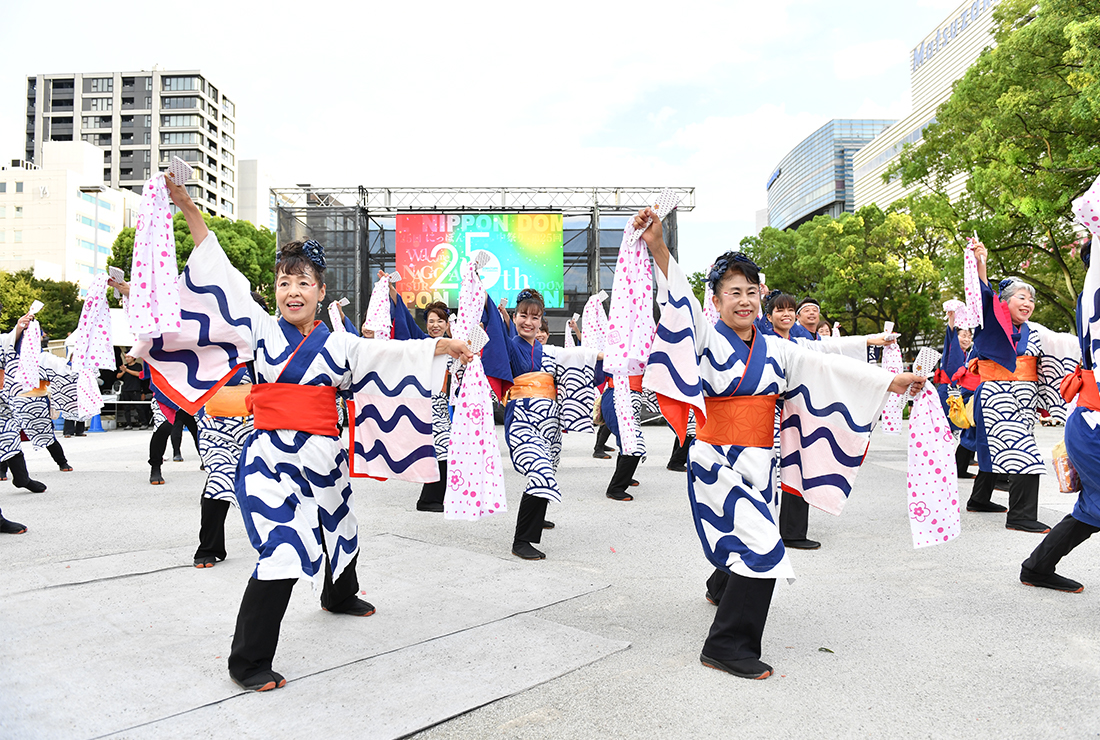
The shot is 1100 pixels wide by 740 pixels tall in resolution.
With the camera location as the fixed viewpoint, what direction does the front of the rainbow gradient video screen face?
facing the viewer

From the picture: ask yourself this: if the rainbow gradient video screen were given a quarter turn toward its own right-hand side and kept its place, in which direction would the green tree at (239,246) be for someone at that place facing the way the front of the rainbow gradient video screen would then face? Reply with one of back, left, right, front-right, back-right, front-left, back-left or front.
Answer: front-right

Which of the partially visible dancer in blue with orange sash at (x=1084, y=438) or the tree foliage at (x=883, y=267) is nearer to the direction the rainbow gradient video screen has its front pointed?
the partially visible dancer in blue with orange sash

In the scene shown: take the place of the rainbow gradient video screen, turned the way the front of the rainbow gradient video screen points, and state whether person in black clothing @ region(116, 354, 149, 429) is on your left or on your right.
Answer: on your right

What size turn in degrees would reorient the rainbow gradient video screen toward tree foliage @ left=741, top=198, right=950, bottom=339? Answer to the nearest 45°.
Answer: approximately 90° to its left

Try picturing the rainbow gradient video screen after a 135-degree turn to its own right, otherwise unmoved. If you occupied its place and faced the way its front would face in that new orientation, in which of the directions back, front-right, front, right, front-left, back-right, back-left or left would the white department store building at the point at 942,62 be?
right

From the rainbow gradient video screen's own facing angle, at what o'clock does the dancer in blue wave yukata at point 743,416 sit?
The dancer in blue wave yukata is roughly at 12 o'clock from the rainbow gradient video screen.

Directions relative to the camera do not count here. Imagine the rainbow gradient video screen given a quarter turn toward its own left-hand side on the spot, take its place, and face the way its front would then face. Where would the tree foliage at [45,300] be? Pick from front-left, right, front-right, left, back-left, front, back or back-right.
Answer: back-left

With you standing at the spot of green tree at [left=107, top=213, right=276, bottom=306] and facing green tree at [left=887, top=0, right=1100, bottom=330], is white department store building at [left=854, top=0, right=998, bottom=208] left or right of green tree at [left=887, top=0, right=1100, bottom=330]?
left

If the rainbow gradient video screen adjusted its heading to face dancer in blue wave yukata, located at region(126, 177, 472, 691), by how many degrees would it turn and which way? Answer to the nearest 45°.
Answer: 0° — it already faces them

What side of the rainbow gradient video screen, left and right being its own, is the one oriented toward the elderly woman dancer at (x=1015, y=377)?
front

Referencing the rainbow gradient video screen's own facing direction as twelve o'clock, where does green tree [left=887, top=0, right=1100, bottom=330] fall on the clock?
The green tree is roughly at 10 o'clock from the rainbow gradient video screen.

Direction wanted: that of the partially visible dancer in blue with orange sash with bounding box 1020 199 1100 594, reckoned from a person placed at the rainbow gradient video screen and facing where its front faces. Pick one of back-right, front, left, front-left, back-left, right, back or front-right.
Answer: front

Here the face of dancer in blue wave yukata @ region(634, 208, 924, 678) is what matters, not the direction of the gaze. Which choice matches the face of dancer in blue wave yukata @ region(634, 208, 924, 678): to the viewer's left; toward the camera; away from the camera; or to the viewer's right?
toward the camera
